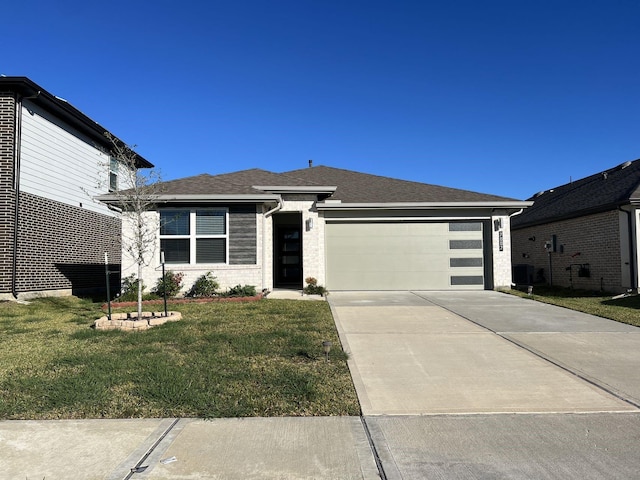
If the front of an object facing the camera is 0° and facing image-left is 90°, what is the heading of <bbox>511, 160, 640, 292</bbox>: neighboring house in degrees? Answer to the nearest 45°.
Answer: approximately 315°

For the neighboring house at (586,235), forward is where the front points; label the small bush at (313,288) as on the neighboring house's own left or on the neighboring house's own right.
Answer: on the neighboring house's own right

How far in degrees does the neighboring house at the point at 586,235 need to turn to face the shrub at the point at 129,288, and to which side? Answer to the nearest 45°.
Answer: approximately 90° to its right

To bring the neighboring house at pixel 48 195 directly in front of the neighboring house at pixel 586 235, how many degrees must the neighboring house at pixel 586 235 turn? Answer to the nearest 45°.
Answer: approximately 90° to its right

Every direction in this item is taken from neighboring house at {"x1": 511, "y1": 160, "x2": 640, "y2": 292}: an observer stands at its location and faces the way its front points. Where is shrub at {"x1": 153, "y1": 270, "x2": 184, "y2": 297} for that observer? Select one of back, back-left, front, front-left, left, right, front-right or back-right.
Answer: right

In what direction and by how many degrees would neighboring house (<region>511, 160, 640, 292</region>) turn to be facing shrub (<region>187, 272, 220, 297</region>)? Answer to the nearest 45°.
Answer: approximately 90° to its right

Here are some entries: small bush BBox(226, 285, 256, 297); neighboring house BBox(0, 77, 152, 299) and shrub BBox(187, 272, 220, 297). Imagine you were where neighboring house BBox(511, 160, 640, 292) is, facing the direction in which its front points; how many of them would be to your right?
3

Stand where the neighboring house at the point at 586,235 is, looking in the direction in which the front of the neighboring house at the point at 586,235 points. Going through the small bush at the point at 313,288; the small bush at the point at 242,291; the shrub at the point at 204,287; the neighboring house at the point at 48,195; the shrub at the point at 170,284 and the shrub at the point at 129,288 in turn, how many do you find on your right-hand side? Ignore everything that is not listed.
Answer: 6

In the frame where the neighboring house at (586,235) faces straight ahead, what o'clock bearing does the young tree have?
The young tree is roughly at 3 o'clock from the neighboring house.

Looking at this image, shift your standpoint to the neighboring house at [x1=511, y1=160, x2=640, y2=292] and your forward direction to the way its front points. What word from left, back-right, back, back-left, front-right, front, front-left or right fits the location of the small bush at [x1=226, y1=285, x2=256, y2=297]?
right

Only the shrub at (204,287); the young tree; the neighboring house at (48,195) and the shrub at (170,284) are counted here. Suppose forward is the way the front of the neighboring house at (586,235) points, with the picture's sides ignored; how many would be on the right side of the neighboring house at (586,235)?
4

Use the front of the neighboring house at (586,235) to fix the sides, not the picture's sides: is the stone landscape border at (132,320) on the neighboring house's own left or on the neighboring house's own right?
on the neighboring house's own right
